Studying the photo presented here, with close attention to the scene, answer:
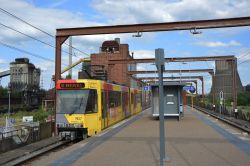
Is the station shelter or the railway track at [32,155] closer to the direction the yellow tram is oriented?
the railway track

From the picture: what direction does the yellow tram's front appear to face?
toward the camera

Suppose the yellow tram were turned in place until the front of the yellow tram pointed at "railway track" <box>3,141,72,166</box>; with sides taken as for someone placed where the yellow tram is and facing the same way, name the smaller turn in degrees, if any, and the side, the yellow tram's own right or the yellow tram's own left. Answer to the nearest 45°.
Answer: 0° — it already faces it

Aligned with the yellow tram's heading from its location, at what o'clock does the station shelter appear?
The station shelter is roughly at 7 o'clock from the yellow tram.
